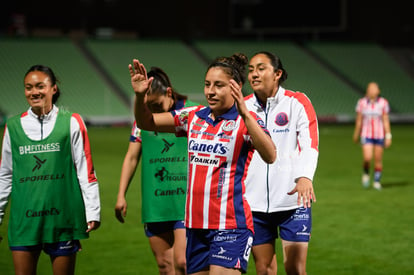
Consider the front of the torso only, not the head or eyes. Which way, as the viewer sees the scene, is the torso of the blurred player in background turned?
toward the camera

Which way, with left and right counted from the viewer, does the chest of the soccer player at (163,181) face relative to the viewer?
facing the viewer

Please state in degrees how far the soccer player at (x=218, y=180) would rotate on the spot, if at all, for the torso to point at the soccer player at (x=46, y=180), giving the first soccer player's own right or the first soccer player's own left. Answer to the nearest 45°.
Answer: approximately 45° to the first soccer player's own right

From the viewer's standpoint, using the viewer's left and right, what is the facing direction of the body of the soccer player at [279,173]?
facing the viewer and to the left of the viewer

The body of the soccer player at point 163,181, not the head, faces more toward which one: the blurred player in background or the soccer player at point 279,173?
the soccer player

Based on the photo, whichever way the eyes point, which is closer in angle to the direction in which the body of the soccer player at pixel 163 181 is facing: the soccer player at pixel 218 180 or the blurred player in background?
the soccer player

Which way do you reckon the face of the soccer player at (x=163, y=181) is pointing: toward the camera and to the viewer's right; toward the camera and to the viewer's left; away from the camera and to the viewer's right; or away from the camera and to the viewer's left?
toward the camera and to the viewer's left

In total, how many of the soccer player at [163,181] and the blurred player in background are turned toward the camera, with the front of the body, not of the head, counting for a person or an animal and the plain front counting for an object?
2

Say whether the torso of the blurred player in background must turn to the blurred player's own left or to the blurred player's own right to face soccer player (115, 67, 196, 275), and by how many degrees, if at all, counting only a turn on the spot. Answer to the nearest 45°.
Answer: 0° — they already face them

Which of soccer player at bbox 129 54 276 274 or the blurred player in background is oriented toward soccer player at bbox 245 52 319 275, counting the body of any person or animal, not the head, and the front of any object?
the blurred player in background

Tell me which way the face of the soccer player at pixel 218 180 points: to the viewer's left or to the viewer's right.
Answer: to the viewer's left

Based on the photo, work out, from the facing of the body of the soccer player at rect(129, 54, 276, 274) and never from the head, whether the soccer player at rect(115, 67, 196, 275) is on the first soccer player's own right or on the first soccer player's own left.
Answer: on the first soccer player's own right

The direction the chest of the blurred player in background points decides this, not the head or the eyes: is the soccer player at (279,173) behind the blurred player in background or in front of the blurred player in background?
in front
